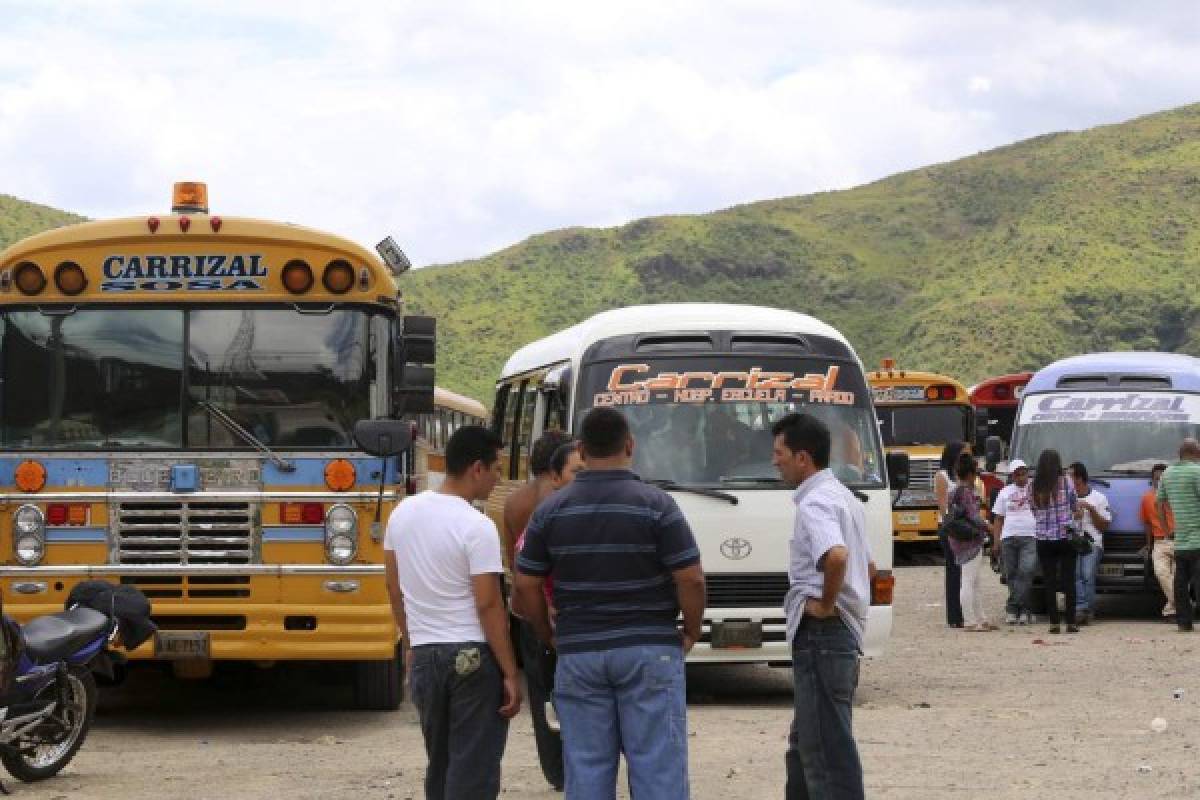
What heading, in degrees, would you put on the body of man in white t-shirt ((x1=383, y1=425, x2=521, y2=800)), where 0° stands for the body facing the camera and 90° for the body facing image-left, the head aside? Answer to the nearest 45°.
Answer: approximately 225°

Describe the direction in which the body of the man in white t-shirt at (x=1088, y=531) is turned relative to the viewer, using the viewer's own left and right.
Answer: facing the viewer and to the left of the viewer

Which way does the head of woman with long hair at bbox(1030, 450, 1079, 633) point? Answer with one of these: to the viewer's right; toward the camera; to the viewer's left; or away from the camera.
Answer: away from the camera

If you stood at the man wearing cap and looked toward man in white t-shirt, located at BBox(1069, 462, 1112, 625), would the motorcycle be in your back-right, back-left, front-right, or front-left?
back-right

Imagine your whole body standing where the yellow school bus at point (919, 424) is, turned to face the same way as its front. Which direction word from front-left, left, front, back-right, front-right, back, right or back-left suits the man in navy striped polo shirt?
front

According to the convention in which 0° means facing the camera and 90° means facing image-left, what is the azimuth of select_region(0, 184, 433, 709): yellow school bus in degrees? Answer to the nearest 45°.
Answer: approximately 0°

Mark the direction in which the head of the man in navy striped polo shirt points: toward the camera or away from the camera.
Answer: away from the camera

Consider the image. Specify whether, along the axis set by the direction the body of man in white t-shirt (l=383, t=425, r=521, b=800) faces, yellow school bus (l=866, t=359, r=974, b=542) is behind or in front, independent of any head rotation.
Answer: in front

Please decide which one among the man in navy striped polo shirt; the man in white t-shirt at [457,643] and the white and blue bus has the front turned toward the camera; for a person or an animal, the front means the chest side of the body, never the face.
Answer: the white and blue bus

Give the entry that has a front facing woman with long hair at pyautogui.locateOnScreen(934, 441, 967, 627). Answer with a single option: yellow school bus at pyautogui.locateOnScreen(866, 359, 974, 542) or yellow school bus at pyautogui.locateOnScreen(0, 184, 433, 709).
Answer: yellow school bus at pyautogui.locateOnScreen(866, 359, 974, 542)

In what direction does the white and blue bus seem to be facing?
toward the camera

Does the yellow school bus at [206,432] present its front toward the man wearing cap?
no

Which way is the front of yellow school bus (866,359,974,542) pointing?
toward the camera

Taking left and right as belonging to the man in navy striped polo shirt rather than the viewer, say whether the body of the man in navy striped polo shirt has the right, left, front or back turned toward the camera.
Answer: back

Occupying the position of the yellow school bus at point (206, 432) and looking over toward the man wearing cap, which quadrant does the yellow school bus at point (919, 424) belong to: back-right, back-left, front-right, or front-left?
front-left
